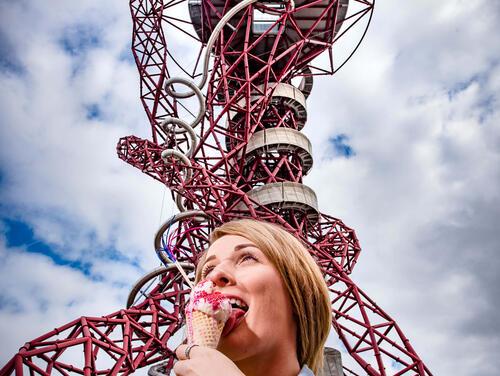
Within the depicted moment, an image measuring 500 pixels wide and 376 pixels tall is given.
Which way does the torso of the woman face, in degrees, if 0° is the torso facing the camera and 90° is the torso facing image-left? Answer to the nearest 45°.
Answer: approximately 45°

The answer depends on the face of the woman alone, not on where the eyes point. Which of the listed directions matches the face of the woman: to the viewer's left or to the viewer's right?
to the viewer's left
